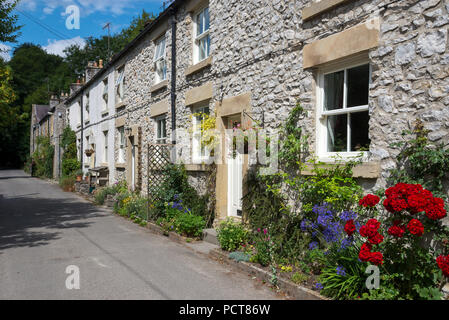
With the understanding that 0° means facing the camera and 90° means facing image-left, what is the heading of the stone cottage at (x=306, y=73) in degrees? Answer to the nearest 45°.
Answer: approximately 45°

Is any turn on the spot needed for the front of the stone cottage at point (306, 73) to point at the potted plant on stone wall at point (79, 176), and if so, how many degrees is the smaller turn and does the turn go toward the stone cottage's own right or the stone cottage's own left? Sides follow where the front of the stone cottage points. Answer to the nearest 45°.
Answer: approximately 90° to the stone cottage's own right

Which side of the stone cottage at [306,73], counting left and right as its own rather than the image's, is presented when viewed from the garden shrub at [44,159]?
right

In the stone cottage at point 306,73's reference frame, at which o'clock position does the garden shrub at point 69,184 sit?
The garden shrub is roughly at 3 o'clock from the stone cottage.
